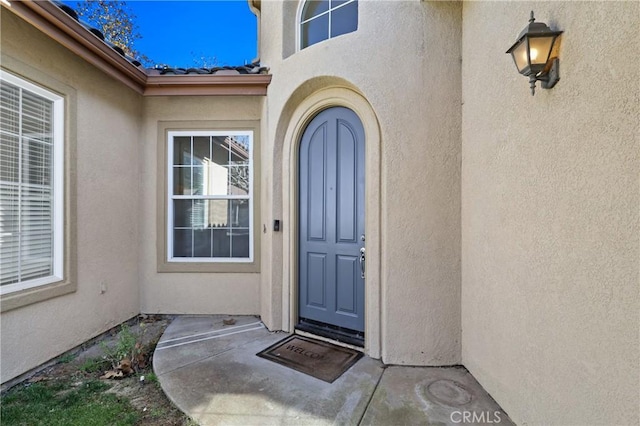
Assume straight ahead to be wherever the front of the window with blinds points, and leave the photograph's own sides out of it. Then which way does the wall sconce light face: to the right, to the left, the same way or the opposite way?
the opposite way

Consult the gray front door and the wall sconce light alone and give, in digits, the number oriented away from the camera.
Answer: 0

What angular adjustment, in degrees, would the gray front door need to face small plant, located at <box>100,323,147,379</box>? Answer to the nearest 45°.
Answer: approximately 45° to its right

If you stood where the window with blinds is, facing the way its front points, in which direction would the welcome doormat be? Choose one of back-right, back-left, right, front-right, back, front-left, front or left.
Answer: front

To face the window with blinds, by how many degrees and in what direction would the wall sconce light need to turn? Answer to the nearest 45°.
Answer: approximately 45° to its right

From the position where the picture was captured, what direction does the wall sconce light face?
facing the viewer and to the left of the viewer

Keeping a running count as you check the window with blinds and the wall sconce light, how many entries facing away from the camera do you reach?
0

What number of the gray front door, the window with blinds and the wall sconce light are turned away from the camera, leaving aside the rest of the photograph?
0

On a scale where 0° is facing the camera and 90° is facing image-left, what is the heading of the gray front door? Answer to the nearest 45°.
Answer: approximately 45°

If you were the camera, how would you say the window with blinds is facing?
facing the viewer and to the right of the viewer

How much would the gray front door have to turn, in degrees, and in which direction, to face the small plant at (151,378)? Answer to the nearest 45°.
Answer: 0° — it already faces it

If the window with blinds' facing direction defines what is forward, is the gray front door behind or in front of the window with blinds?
in front

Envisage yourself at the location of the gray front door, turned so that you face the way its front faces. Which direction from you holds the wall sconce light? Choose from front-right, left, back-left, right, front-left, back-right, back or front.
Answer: left

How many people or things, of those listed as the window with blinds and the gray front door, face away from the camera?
0
